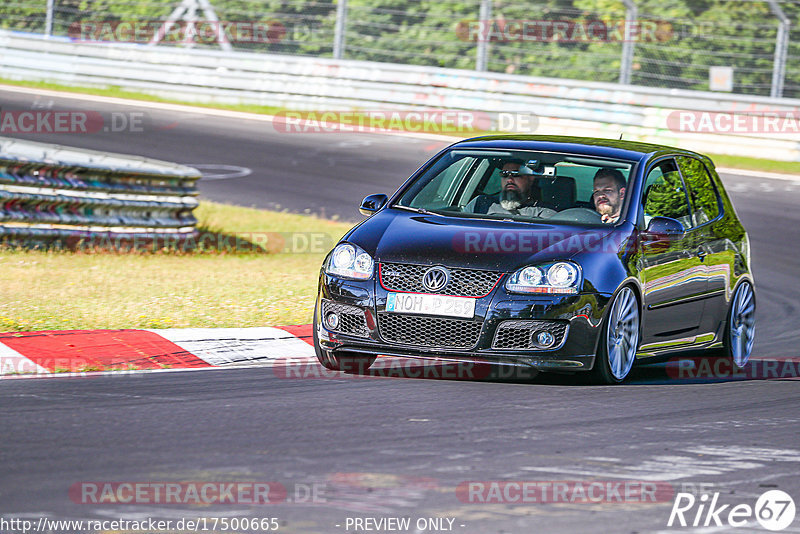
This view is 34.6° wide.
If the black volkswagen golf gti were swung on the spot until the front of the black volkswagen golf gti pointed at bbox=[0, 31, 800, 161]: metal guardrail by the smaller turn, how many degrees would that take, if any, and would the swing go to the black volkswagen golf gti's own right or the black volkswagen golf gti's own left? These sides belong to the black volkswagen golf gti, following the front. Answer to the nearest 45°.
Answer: approximately 135° to the black volkswagen golf gti's own right

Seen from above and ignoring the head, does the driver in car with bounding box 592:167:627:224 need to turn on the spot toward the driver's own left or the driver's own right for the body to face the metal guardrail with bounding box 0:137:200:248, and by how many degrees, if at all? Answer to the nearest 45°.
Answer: approximately 90° to the driver's own right

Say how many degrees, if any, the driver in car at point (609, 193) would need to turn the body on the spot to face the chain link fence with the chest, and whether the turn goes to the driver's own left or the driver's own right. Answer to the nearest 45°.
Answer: approximately 135° to the driver's own right

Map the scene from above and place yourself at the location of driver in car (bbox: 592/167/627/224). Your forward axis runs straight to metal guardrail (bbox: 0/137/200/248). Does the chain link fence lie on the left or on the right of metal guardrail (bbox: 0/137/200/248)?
right

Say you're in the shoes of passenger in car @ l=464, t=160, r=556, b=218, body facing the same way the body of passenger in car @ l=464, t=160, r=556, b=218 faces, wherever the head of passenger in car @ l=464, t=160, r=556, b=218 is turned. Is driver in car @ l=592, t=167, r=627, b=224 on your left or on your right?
on your left

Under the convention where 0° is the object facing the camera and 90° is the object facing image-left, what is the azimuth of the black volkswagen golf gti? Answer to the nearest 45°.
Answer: approximately 45°

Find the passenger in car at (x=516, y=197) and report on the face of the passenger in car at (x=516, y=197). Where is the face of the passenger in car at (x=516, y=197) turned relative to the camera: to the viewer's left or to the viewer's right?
to the viewer's left

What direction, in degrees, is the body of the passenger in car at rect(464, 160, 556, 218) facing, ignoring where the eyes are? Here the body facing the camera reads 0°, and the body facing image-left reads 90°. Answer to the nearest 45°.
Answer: approximately 45°

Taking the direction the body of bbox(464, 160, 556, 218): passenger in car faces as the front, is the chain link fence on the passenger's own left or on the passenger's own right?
on the passenger's own right
